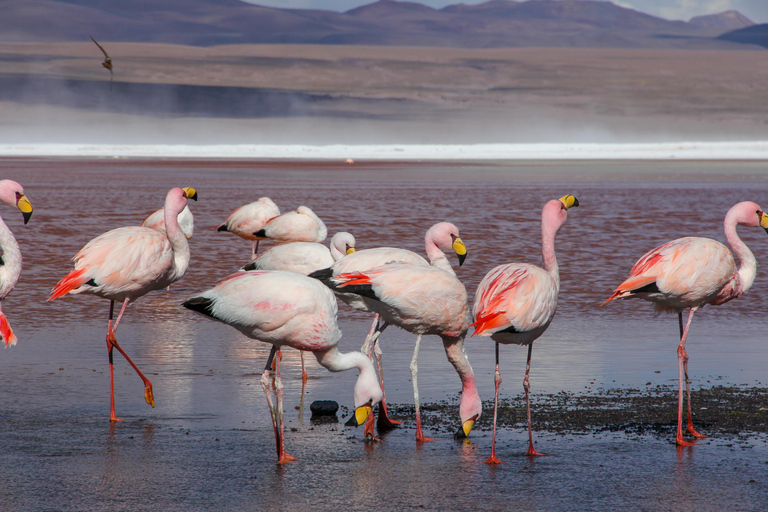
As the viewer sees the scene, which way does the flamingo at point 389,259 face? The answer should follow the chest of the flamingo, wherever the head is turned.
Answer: to the viewer's right

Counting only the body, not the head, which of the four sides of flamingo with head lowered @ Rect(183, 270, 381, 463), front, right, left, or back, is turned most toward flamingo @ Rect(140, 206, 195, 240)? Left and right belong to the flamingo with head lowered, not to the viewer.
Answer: left

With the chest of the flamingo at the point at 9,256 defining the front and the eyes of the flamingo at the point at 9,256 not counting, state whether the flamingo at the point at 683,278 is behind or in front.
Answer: in front

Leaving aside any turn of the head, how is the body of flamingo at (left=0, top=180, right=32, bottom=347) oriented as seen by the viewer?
to the viewer's right

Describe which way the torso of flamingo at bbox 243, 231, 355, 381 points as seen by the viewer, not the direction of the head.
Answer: to the viewer's right

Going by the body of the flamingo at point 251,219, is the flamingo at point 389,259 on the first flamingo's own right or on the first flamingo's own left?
on the first flamingo's own right

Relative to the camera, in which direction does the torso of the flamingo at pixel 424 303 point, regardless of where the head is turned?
to the viewer's right

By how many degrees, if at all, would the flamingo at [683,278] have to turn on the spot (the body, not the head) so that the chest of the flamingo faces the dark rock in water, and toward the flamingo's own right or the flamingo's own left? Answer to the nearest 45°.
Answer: approximately 180°

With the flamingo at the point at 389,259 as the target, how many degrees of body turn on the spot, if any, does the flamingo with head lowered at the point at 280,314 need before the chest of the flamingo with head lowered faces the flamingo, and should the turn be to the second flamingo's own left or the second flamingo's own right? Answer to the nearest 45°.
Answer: approximately 45° to the second flamingo's own left

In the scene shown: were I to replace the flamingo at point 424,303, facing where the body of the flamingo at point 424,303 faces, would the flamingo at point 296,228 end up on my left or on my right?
on my left

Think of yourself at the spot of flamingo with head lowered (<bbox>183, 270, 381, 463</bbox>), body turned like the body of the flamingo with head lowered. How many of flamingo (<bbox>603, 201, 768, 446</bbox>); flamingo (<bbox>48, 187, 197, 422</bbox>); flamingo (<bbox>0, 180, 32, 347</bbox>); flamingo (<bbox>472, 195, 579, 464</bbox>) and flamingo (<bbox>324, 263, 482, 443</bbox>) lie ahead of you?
3

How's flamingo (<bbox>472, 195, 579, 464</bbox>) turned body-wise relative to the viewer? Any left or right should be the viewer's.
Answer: facing away from the viewer and to the right of the viewer

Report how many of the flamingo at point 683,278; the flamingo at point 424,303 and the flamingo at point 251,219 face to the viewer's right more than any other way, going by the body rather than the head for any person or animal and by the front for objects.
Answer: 3

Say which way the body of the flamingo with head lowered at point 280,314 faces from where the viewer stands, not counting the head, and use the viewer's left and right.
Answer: facing to the right of the viewer

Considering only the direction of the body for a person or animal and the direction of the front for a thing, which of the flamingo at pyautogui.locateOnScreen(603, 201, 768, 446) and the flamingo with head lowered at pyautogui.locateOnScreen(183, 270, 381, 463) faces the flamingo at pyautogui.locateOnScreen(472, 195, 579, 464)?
the flamingo with head lowered

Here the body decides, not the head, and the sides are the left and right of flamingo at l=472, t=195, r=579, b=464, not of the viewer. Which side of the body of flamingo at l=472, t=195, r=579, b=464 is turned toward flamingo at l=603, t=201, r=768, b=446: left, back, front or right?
front

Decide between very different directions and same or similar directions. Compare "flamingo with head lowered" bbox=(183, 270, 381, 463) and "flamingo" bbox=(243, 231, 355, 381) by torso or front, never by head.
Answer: same or similar directions

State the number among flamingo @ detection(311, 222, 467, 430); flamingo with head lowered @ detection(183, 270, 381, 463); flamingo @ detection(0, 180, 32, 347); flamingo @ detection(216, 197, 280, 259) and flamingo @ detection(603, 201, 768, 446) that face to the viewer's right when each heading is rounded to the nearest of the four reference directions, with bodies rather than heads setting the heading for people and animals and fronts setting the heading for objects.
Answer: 5

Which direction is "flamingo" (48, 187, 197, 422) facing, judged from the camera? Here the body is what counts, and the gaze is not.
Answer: to the viewer's right

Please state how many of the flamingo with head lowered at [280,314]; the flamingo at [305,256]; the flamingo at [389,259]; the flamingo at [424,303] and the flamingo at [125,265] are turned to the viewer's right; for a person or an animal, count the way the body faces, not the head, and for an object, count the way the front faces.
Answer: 5
